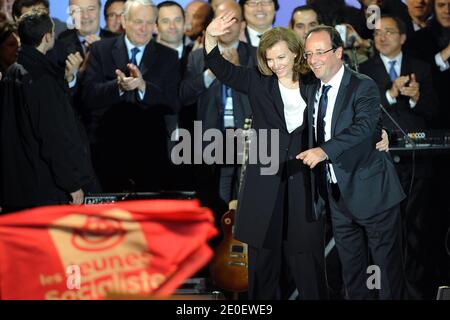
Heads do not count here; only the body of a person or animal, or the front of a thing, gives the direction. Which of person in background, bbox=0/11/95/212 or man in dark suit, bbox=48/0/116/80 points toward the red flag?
the man in dark suit

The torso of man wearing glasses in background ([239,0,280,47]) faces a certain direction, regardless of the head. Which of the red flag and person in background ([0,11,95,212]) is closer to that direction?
the red flag

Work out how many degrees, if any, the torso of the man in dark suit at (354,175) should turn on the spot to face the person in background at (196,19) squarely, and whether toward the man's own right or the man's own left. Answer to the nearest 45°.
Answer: approximately 90° to the man's own right

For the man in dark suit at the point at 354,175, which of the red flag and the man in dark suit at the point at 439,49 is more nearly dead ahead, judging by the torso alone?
the red flag

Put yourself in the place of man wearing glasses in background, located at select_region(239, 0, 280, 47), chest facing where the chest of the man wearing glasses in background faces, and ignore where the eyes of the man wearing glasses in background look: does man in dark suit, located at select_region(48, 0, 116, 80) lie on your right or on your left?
on your right

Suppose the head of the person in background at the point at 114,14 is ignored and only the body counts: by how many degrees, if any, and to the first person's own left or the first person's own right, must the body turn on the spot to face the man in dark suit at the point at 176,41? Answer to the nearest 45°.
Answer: approximately 45° to the first person's own left

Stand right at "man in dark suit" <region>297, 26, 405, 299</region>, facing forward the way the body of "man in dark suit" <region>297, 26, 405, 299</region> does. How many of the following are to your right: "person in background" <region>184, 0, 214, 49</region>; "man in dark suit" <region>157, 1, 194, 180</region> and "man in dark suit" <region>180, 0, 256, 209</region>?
3

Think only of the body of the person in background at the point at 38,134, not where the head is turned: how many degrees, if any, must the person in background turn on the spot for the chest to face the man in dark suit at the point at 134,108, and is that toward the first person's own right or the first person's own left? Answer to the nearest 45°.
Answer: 0° — they already face them
